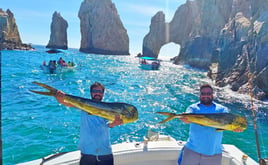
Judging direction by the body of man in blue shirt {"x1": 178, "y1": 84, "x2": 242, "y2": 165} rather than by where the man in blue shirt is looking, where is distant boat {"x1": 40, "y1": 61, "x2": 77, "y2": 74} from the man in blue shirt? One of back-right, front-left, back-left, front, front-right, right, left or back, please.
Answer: back-right

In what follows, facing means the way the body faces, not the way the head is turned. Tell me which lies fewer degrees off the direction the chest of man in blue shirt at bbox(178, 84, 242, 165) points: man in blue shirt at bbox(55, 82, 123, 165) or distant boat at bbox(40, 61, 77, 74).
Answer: the man in blue shirt

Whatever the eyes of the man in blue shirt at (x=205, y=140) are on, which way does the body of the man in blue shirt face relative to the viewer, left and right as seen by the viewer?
facing the viewer

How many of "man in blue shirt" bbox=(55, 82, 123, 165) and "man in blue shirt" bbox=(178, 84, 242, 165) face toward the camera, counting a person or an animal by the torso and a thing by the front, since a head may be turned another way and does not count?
2

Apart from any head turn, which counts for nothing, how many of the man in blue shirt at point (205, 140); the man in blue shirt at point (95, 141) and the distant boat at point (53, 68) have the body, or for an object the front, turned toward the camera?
2

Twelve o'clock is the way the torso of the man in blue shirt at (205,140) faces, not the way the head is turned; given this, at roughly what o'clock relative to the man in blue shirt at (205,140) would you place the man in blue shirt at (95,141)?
the man in blue shirt at (95,141) is roughly at 2 o'clock from the man in blue shirt at (205,140).

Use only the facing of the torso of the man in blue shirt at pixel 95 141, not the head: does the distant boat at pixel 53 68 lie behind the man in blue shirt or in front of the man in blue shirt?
behind
